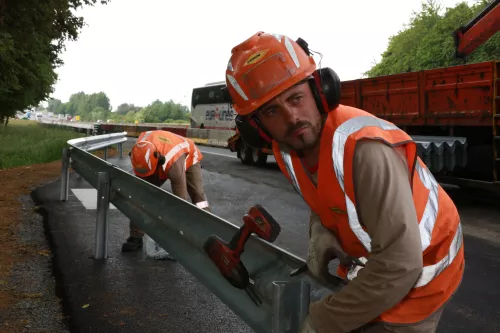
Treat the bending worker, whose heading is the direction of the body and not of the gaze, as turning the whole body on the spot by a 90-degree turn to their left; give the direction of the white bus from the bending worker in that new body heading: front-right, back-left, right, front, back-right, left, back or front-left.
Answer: back-left

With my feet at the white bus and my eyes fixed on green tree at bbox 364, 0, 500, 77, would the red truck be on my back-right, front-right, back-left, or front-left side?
front-right

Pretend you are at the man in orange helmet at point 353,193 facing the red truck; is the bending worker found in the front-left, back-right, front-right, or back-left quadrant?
front-left

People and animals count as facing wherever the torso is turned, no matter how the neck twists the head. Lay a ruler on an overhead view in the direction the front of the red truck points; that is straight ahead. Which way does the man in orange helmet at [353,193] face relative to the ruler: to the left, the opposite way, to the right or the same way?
to the right

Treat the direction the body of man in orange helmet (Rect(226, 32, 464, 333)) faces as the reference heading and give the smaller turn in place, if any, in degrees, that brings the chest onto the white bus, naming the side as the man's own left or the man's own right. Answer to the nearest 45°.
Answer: approximately 135° to the man's own right

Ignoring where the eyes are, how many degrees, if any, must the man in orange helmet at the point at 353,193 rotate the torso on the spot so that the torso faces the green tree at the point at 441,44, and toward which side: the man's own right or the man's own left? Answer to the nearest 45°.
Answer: approximately 135° to the man's own right

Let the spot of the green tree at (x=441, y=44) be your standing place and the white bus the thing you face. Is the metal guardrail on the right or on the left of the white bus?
left

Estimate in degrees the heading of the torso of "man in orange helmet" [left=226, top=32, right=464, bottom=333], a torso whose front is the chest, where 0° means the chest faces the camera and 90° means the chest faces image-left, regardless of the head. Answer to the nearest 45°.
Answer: approximately 45°

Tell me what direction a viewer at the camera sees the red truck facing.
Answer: facing the viewer and to the right of the viewer

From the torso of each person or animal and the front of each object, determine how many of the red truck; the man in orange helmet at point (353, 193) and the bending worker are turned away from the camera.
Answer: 0

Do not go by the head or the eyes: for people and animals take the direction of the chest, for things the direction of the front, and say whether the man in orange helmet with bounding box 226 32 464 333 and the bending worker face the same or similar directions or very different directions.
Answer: same or similar directions
